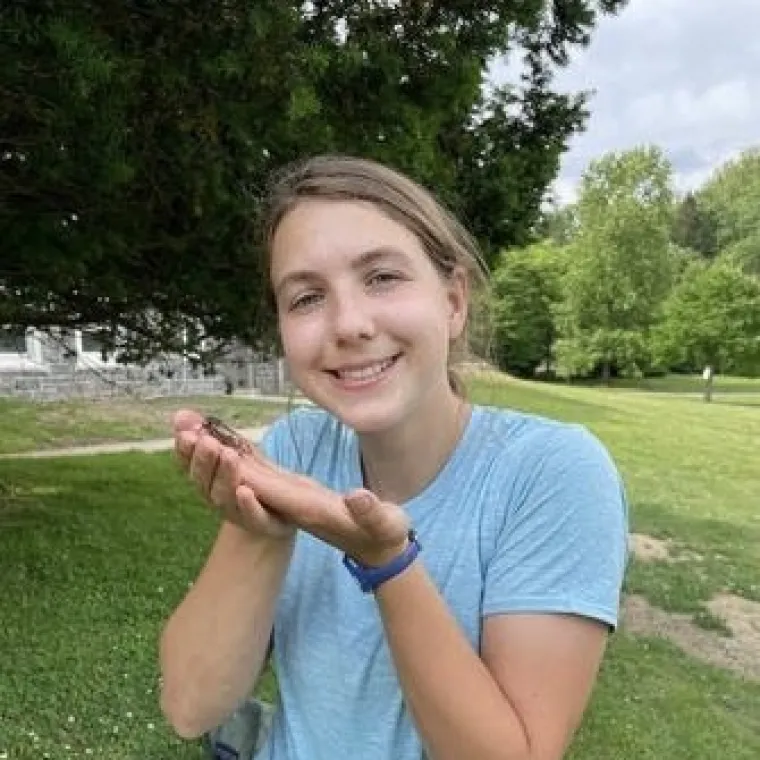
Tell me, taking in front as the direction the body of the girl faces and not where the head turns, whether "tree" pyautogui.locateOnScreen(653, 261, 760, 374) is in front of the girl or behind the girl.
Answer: behind

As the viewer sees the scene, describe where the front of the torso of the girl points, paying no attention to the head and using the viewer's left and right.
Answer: facing the viewer and to the left of the viewer

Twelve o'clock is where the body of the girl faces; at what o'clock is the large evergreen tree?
The large evergreen tree is roughly at 4 o'clock from the girl.

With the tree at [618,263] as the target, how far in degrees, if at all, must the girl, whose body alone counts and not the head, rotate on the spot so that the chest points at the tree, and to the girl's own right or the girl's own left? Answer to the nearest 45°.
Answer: approximately 135° to the girl's own right

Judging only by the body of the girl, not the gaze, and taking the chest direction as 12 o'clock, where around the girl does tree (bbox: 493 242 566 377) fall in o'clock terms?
The tree is roughly at 5 o'clock from the girl.
